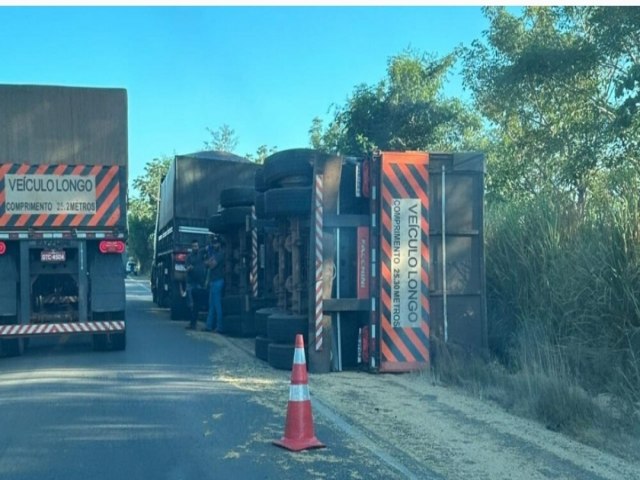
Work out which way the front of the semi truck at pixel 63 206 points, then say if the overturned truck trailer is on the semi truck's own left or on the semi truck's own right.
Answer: on the semi truck's own right

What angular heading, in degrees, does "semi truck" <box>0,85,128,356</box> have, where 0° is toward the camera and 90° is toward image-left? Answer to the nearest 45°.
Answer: approximately 180°

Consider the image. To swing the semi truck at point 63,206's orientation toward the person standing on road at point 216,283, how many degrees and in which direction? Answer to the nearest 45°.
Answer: approximately 45° to its right

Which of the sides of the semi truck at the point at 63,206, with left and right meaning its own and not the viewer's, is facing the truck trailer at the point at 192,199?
front

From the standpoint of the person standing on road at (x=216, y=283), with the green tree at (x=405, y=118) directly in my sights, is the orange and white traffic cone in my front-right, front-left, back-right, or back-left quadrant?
back-right

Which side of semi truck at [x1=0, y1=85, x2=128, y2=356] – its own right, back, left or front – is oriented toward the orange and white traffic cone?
back

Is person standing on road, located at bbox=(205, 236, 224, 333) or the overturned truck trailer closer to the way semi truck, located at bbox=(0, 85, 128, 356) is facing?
the person standing on road

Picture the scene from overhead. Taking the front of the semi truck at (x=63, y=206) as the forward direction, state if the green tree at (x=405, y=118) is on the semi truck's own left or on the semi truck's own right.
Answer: on the semi truck's own right

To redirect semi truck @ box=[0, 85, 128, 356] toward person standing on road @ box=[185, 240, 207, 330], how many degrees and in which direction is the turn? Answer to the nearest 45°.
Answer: approximately 45° to its right

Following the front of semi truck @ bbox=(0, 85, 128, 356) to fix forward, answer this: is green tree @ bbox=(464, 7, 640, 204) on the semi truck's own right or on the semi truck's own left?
on the semi truck's own right
